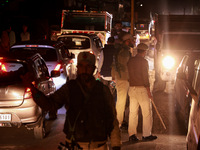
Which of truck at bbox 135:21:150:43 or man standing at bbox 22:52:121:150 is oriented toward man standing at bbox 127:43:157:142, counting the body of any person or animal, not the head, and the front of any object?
the truck

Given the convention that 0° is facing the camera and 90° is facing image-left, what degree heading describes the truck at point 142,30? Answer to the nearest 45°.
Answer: approximately 0°

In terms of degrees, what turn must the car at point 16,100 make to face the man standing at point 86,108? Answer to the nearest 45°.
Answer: approximately 135° to its right

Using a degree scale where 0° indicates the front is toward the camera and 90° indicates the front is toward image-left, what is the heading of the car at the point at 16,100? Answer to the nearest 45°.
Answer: approximately 225°

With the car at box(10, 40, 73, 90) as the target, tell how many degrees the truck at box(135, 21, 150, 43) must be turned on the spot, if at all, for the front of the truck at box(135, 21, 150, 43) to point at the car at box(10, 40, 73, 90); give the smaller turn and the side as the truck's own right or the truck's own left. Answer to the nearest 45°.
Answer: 0° — it already faces it

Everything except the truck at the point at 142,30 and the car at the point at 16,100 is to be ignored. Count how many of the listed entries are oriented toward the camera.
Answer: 1
